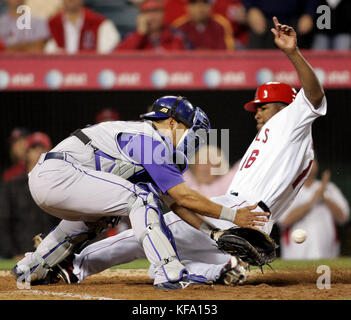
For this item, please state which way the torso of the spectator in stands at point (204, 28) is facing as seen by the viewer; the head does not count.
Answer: toward the camera

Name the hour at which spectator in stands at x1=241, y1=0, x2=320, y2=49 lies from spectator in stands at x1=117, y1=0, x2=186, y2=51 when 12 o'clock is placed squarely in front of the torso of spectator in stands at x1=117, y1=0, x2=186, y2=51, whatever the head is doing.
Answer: spectator in stands at x1=241, y1=0, x2=320, y2=49 is roughly at 9 o'clock from spectator in stands at x1=117, y1=0, x2=186, y2=51.

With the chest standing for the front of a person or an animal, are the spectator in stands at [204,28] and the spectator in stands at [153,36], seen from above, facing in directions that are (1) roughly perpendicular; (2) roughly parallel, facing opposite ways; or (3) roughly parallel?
roughly parallel

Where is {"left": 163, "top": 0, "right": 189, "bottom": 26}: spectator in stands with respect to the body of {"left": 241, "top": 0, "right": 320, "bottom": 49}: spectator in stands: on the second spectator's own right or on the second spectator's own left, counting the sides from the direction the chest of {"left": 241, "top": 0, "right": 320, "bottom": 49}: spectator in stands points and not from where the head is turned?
on the second spectator's own right

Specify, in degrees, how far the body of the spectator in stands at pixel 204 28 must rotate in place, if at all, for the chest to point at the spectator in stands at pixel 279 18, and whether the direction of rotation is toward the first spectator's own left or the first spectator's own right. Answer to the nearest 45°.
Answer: approximately 90° to the first spectator's own left

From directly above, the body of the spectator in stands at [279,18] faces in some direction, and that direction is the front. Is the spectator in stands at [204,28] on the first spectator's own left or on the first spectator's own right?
on the first spectator's own right

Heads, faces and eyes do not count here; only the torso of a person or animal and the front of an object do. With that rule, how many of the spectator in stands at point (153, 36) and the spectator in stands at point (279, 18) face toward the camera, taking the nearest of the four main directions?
2

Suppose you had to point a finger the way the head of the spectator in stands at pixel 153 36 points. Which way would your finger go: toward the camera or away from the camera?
toward the camera

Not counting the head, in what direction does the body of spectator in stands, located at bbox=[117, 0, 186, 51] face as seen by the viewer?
toward the camera

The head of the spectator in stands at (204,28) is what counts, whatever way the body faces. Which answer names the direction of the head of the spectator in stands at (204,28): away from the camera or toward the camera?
toward the camera
